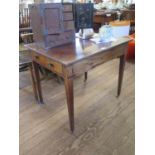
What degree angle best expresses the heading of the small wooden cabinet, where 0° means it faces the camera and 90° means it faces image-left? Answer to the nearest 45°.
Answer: approximately 315°

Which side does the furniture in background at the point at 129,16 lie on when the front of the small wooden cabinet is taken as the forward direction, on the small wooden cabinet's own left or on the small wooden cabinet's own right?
on the small wooden cabinet's own left
